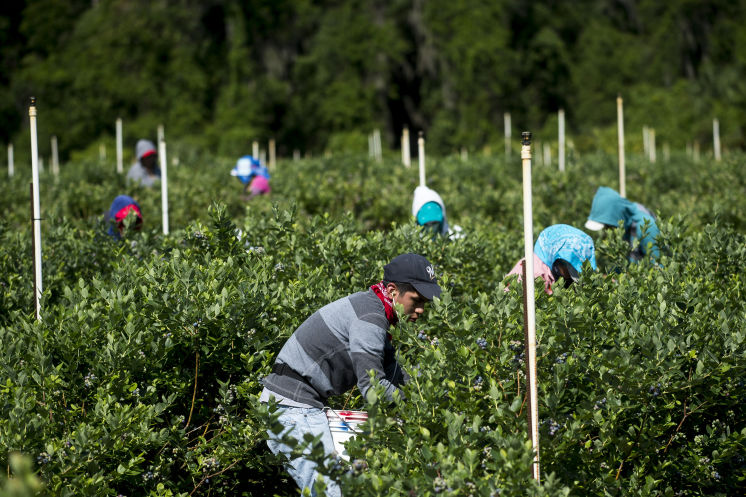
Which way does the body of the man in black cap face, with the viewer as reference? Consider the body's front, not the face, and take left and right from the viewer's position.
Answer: facing to the right of the viewer

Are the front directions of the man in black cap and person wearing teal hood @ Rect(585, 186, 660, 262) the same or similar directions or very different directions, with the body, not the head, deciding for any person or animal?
very different directions

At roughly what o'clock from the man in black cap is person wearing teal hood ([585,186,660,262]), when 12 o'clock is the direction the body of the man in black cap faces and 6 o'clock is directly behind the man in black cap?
The person wearing teal hood is roughly at 10 o'clock from the man in black cap.

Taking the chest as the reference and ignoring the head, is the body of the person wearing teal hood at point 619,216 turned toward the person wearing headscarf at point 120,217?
yes

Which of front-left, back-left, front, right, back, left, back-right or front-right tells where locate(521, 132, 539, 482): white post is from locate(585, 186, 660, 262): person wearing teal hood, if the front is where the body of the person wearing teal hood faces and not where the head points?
left

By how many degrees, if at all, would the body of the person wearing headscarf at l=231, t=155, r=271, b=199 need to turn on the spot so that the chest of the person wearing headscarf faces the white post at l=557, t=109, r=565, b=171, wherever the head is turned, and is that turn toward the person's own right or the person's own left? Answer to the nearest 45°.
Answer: approximately 180°

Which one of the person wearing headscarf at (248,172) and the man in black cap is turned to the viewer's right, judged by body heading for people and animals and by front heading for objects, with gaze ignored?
the man in black cap

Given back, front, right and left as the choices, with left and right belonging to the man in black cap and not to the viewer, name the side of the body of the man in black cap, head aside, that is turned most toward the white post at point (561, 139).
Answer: left

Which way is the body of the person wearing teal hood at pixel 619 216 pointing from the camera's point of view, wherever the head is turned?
to the viewer's left
